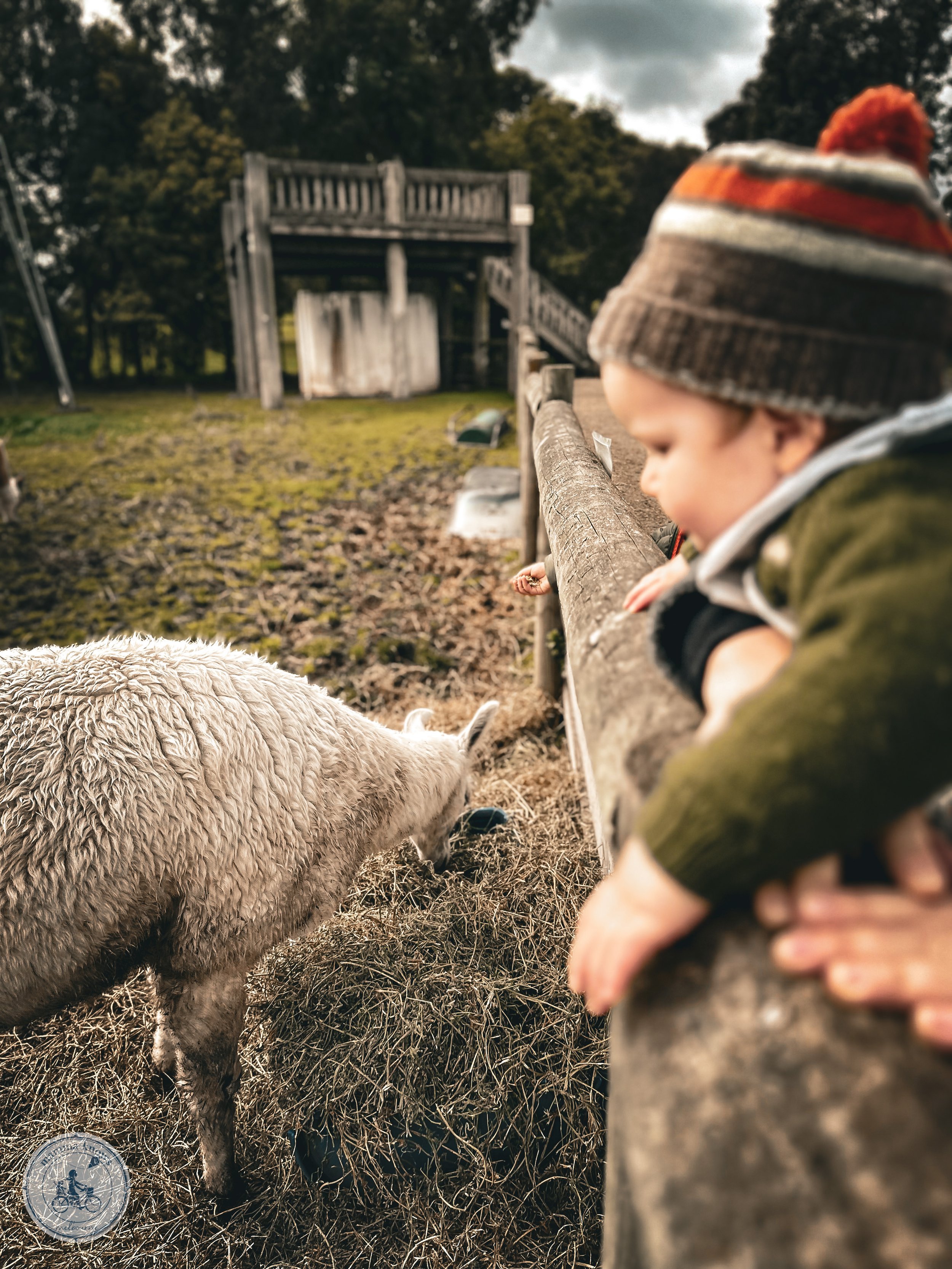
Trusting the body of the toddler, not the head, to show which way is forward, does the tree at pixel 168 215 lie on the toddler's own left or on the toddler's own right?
on the toddler's own right

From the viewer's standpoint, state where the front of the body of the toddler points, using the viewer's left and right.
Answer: facing to the left of the viewer

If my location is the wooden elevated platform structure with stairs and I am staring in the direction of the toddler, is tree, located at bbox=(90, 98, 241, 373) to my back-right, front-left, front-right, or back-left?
back-right

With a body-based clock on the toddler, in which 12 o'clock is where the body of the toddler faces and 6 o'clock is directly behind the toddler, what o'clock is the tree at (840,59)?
The tree is roughly at 3 o'clock from the toddler.

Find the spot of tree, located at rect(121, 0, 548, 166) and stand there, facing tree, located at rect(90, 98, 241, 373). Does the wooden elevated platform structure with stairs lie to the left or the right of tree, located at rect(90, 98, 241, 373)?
left
